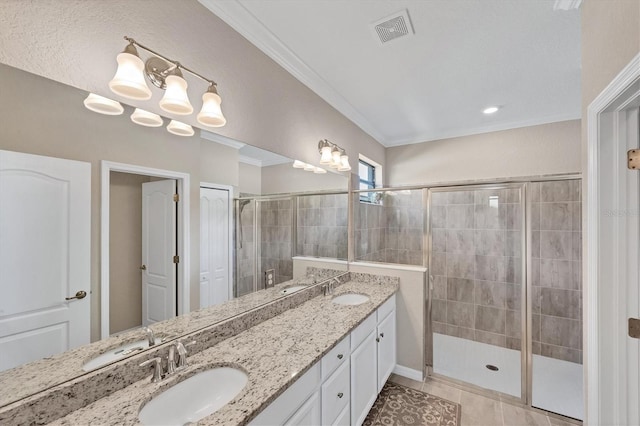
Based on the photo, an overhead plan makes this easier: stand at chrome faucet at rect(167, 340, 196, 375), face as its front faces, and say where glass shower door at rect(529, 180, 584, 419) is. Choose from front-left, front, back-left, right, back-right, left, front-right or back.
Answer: front-left

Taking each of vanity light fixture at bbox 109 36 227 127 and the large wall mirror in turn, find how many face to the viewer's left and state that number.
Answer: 0

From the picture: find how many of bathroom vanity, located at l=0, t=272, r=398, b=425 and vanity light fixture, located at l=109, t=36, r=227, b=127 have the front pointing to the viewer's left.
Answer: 0

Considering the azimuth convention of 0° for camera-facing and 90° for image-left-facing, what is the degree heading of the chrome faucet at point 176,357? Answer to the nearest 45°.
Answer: approximately 315°

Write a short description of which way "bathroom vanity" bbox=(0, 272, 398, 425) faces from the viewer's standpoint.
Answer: facing the viewer and to the right of the viewer
